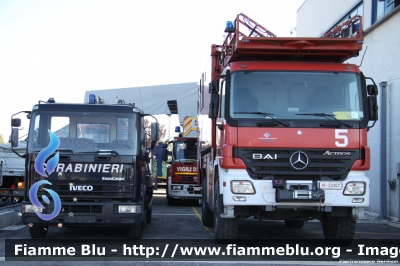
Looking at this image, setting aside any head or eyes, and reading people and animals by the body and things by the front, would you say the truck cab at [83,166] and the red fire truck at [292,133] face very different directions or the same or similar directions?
same or similar directions

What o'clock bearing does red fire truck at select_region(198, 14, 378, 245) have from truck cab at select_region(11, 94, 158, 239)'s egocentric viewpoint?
The red fire truck is roughly at 10 o'clock from the truck cab.

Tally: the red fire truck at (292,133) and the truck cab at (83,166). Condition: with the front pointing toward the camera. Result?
2

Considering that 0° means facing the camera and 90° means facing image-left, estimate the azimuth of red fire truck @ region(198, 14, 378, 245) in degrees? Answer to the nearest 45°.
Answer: approximately 0°

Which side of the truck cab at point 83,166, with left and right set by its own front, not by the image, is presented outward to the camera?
front

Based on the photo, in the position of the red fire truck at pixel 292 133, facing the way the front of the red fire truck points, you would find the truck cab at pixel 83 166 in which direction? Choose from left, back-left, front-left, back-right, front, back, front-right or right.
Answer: right
